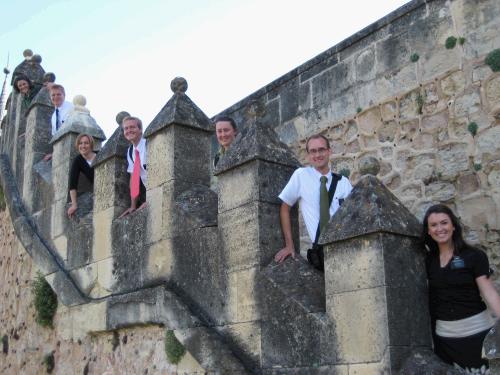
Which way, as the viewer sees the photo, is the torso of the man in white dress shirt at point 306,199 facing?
toward the camera

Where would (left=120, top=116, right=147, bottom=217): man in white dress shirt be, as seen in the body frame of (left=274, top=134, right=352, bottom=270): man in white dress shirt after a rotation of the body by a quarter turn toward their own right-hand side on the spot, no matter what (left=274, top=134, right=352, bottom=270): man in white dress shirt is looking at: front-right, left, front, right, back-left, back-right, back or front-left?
front-right

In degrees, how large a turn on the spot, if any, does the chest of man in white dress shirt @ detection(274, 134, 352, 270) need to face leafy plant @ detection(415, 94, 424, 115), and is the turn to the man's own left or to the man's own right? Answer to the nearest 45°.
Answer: approximately 135° to the man's own left

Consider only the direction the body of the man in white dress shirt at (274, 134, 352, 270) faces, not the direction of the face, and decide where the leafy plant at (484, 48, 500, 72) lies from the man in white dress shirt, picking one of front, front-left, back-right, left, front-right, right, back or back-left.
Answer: back-left

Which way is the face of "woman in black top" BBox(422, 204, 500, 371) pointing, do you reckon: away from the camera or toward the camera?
toward the camera

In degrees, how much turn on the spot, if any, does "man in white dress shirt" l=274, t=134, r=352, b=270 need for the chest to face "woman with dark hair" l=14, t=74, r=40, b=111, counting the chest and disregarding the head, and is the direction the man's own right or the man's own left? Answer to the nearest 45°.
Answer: approximately 135° to the man's own right

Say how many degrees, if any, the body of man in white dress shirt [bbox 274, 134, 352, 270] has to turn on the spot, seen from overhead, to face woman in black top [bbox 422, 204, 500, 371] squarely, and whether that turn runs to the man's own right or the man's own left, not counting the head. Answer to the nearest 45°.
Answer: approximately 45° to the man's own left

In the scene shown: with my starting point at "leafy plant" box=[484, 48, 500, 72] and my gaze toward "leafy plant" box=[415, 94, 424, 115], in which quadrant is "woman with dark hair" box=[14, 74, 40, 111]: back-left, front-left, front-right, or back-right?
front-left

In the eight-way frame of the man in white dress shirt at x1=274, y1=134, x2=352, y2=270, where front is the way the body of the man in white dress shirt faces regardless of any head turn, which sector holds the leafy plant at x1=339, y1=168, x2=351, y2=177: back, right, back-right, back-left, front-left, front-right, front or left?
back
